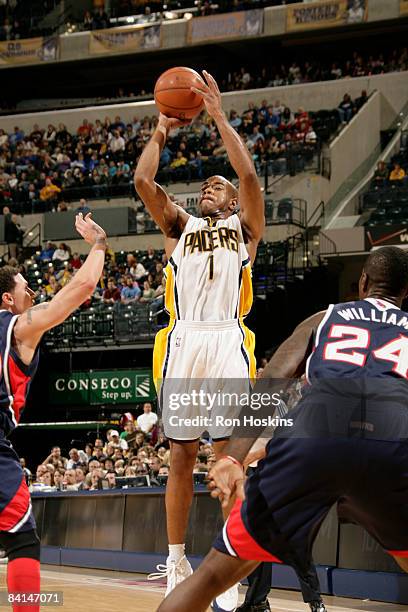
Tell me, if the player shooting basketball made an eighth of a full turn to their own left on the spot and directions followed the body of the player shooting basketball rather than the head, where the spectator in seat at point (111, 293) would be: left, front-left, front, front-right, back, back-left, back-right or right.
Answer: back-left

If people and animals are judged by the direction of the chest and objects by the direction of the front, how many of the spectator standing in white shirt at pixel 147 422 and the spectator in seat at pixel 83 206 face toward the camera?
2

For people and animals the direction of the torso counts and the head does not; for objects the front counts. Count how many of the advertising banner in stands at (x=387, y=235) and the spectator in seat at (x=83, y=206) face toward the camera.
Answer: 2

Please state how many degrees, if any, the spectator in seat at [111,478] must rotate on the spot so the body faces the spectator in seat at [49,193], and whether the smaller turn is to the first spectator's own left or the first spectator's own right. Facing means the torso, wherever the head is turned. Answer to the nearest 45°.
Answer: approximately 180°

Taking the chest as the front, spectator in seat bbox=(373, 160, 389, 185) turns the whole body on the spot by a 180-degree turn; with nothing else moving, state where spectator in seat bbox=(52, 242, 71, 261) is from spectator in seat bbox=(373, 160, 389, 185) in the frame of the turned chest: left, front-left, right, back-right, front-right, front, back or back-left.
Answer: back-left

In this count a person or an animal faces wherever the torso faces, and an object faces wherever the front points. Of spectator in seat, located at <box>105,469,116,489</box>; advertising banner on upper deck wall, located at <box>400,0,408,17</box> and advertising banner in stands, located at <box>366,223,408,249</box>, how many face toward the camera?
3

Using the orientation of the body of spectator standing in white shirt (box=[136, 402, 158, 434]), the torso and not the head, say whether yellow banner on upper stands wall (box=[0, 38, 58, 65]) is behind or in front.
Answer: behind

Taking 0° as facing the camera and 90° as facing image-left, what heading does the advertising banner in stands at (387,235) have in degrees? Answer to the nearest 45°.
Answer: approximately 0°

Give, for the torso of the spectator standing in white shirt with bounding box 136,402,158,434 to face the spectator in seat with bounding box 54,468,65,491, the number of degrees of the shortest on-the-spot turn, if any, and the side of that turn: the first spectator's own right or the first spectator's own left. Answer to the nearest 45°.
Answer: approximately 45° to the first spectator's own right

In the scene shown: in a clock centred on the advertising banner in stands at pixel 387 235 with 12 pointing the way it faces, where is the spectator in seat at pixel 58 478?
The spectator in seat is roughly at 1 o'clock from the advertising banner in stands.

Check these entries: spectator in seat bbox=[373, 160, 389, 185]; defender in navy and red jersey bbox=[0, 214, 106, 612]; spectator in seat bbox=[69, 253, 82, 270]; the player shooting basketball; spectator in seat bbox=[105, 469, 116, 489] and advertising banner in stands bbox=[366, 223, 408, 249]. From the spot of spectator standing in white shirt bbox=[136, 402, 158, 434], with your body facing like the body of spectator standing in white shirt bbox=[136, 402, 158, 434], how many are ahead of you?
3

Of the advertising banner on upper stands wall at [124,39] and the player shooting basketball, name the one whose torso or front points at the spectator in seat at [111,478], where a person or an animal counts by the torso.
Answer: the advertising banner on upper stands wall

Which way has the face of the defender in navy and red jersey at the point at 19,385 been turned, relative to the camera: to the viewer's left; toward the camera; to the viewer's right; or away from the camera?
to the viewer's right

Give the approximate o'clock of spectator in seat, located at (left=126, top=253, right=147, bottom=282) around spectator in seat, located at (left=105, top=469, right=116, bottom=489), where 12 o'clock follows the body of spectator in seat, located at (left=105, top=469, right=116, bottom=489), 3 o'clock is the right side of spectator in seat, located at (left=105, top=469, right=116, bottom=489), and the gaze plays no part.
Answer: spectator in seat, located at (left=126, top=253, right=147, bottom=282) is roughly at 6 o'clock from spectator in seat, located at (left=105, top=469, right=116, bottom=489).
